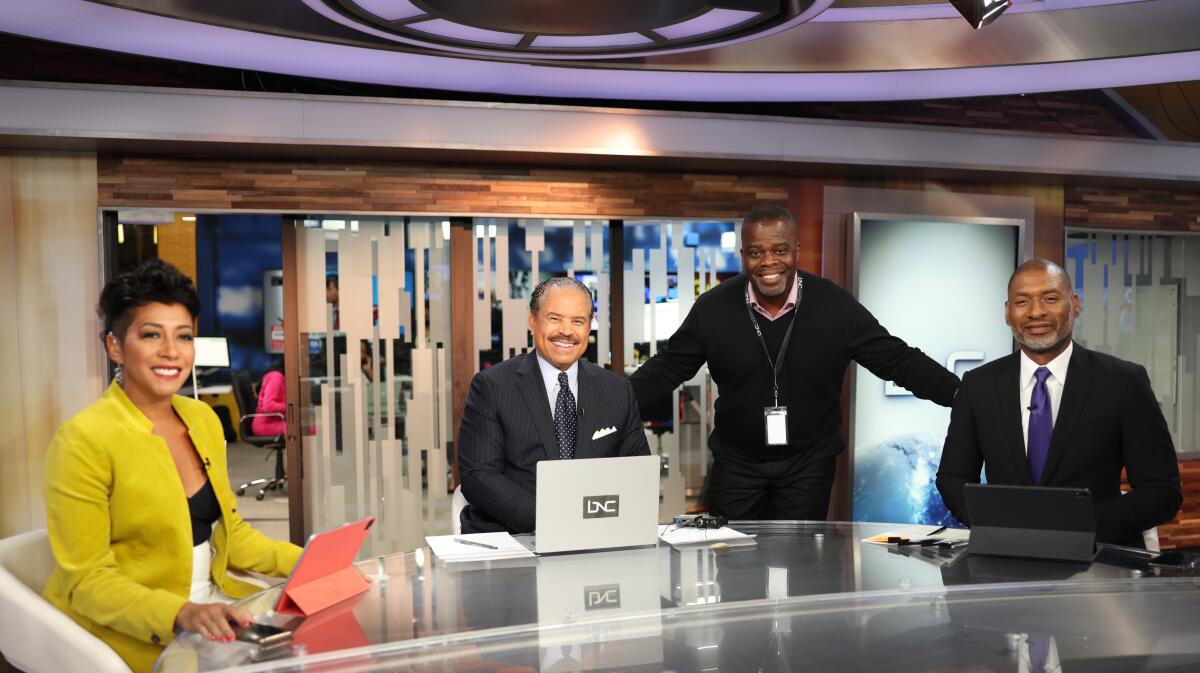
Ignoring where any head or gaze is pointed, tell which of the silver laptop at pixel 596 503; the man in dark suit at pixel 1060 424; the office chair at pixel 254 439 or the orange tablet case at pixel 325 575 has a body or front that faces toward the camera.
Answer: the man in dark suit

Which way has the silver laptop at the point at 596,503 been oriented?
away from the camera

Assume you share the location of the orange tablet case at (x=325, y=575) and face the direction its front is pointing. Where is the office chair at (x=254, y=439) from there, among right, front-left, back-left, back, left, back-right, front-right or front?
front-right

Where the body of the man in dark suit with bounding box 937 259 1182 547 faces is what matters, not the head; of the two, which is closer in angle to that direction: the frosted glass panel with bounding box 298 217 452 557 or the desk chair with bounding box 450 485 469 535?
the desk chair

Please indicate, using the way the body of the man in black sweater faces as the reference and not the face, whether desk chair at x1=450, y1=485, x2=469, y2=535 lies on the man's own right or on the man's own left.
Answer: on the man's own right

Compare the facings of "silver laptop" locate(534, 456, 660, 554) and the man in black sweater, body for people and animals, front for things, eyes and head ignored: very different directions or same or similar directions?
very different directions

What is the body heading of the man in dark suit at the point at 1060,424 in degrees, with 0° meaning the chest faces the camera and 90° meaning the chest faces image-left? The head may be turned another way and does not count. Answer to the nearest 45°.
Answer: approximately 0°

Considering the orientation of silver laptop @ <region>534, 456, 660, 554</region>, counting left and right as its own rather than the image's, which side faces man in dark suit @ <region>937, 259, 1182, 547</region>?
right
